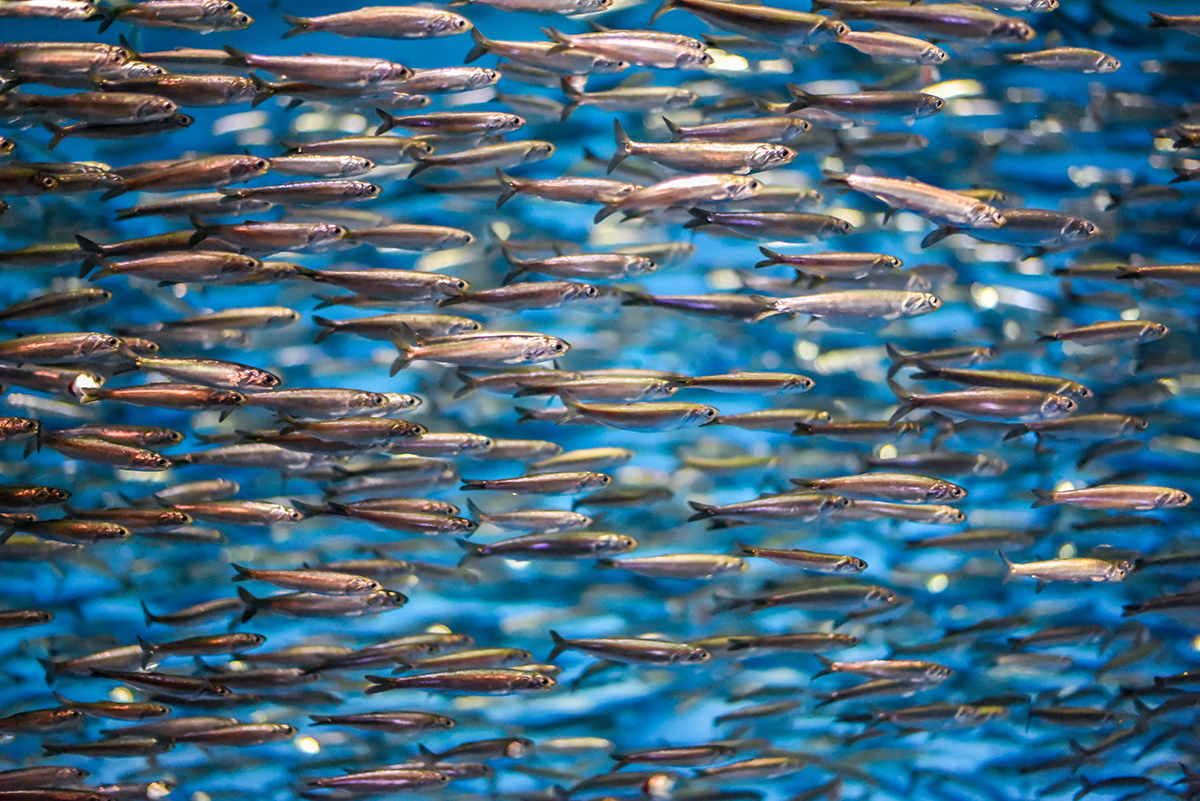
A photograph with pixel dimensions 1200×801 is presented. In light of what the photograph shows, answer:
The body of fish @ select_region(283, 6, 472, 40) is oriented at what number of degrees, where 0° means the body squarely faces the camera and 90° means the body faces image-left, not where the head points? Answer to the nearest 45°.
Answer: approximately 270°
